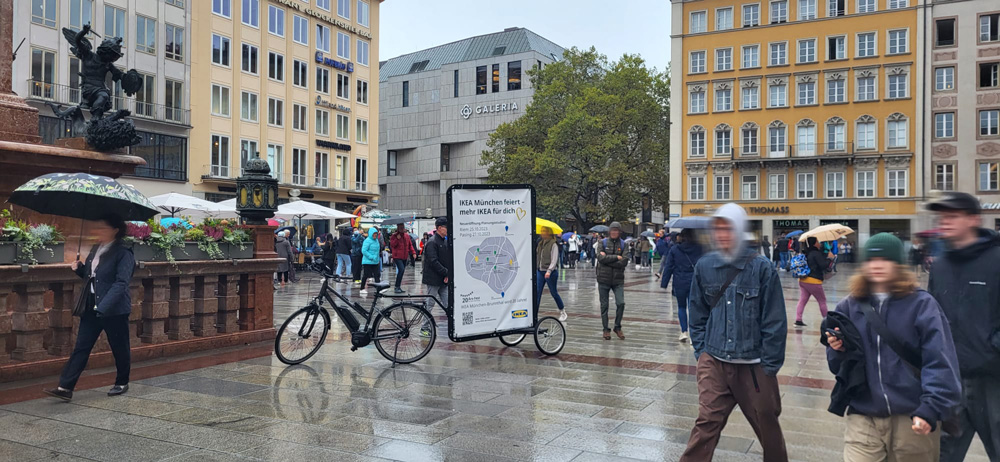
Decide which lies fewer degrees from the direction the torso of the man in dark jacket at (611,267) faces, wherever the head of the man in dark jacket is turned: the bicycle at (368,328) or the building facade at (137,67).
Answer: the bicycle

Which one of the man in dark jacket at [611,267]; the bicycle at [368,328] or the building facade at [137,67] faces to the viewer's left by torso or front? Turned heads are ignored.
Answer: the bicycle

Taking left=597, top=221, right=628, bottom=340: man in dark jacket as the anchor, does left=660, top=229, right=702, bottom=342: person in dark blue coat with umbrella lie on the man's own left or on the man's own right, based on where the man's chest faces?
on the man's own left

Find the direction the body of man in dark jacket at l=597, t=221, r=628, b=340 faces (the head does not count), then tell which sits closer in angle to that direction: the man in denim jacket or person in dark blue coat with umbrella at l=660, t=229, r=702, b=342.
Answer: the man in denim jacket

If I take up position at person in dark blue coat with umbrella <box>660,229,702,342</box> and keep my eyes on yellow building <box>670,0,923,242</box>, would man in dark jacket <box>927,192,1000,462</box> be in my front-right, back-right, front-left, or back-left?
back-right

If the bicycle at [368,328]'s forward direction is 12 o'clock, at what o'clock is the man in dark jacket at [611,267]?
The man in dark jacket is roughly at 5 o'clock from the bicycle.

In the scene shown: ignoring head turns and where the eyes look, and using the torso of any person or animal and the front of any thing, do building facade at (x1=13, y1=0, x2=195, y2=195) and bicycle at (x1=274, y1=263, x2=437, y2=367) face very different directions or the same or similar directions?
very different directions

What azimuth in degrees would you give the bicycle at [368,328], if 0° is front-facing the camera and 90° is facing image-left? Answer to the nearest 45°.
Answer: approximately 90°

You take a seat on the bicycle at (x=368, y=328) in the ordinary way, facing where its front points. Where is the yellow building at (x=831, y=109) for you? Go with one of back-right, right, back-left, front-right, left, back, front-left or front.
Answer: back-right
